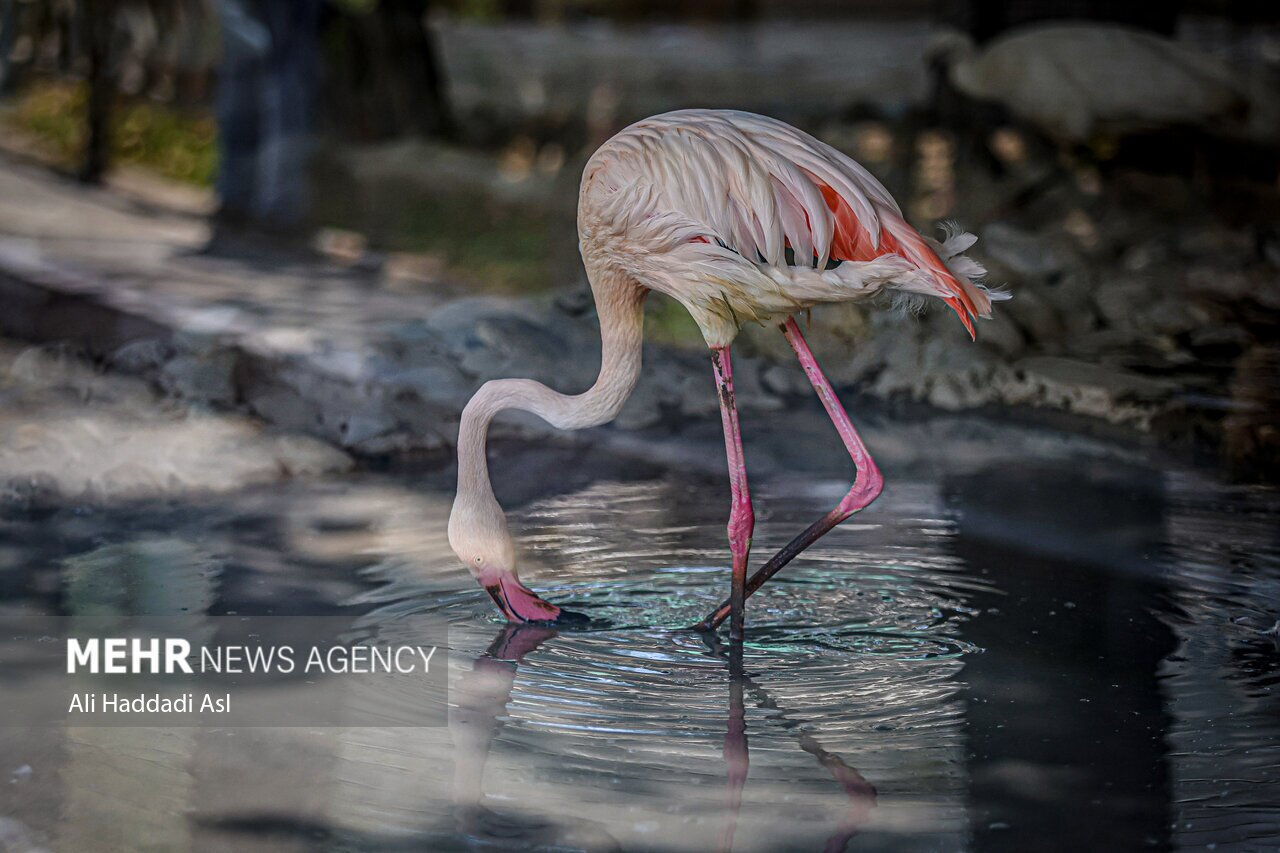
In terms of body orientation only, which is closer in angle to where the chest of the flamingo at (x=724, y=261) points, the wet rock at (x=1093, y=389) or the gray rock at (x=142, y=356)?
the gray rock

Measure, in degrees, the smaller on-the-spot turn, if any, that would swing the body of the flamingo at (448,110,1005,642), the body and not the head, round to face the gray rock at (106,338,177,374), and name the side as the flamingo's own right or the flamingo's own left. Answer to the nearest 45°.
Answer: approximately 45° to the flamingo's own right

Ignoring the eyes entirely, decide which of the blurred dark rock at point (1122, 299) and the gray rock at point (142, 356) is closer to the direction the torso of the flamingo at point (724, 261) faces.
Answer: the gray rock

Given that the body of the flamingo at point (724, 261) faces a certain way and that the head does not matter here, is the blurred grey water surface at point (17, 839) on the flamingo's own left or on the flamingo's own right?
on the flamingo's own left

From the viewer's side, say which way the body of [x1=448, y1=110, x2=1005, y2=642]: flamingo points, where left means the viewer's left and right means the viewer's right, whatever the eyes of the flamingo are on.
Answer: facing to the left of the viewer

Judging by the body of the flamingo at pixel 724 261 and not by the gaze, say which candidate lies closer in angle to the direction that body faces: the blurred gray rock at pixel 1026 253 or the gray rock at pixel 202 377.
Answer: the gray rock at pixel 202 377

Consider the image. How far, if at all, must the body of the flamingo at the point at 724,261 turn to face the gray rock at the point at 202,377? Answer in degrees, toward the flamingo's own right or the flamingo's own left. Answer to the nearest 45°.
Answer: approximately 45° to the flamingo's own right

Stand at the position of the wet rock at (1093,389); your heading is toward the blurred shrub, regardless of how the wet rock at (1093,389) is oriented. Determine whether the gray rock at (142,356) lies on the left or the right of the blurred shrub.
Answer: left

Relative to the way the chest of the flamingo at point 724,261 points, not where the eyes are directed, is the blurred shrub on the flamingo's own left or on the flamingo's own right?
on the flamingo's own right
